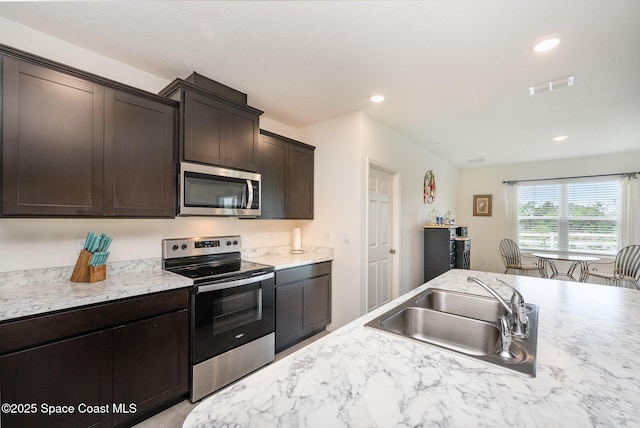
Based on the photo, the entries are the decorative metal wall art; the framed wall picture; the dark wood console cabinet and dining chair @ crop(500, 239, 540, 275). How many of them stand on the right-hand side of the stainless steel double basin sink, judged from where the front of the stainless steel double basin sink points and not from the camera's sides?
4

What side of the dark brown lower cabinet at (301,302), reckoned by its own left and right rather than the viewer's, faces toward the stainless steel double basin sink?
front

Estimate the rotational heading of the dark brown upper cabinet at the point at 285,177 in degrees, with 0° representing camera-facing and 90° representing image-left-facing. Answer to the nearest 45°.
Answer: approximately 315°

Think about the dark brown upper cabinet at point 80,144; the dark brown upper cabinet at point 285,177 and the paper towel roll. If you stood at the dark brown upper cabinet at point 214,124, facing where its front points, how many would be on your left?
2

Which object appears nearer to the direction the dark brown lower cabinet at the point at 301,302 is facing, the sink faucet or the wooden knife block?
the sink faucet

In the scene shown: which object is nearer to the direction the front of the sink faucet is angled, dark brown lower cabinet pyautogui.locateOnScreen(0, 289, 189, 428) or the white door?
the dark brown lower cabinet

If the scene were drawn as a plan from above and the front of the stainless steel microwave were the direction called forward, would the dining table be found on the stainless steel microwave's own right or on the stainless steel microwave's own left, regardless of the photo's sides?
on the stainless steel microwave's own left

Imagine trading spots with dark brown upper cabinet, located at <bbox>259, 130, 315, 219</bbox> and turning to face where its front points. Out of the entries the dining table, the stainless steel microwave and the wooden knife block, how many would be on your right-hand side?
2

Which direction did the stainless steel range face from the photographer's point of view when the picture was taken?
facing the viewer and to the right of the viewer

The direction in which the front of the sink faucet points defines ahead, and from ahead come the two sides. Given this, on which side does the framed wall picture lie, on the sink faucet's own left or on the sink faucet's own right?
on the sink faucet's own right

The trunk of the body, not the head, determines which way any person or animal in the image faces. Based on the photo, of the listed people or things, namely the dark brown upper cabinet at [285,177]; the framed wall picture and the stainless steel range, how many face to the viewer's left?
0

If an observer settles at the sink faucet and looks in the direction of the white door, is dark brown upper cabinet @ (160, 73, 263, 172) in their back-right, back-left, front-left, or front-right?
front-left

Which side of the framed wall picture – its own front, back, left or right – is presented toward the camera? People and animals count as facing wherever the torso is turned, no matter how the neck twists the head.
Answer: front

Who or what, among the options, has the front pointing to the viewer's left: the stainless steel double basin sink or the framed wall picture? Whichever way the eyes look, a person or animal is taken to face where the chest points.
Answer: the stainless steel double basin sink

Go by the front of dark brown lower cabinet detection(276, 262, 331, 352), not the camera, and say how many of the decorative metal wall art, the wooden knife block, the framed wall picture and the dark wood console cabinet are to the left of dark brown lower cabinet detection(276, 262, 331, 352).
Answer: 3
